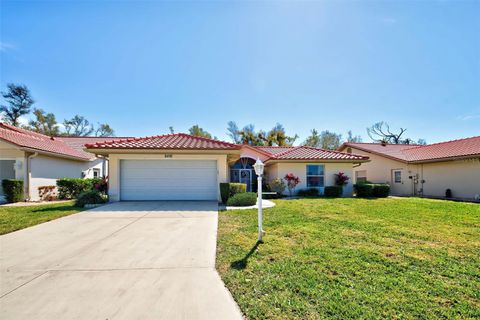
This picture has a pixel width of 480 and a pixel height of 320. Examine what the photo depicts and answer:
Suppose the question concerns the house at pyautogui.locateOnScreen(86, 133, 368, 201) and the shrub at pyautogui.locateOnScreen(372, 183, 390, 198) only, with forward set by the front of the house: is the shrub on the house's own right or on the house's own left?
on the house's own left

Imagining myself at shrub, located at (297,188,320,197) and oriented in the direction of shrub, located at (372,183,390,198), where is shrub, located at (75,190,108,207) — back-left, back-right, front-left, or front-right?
back-right

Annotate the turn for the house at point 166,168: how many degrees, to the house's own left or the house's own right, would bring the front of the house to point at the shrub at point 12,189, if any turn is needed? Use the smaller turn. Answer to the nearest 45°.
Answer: approximately 90° to the house's own right

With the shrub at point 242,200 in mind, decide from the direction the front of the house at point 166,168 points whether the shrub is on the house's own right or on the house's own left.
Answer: on the house's own left

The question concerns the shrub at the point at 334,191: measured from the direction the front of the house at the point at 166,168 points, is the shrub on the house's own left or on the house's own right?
on the house's own left

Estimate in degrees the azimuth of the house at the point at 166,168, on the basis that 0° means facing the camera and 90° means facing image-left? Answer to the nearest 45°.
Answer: approximately 0°
